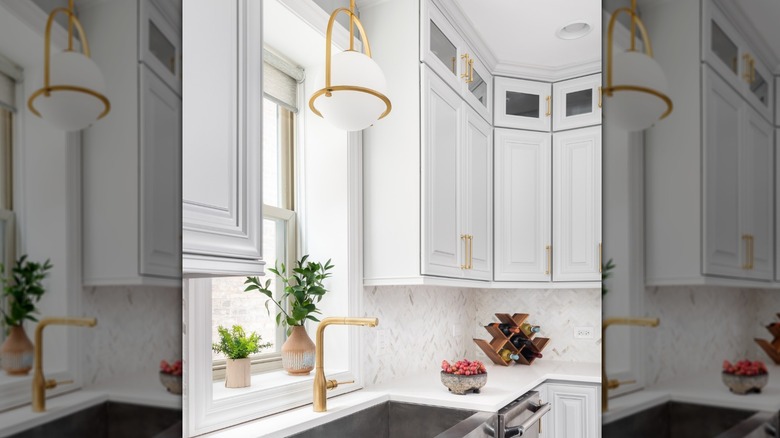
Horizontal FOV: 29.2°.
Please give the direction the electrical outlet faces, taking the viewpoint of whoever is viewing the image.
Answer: facing the viewer

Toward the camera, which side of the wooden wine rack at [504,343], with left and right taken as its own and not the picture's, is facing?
front

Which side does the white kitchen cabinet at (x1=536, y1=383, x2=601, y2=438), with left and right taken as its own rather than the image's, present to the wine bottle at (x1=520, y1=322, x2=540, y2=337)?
back

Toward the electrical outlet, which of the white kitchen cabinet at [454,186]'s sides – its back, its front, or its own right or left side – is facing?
left

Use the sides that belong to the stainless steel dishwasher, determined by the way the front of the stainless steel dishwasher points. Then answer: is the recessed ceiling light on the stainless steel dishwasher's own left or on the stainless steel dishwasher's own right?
on the stainless steel dishwasher's own left

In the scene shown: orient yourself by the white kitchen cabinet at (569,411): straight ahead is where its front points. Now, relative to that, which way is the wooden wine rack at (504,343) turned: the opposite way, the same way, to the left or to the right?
the same way

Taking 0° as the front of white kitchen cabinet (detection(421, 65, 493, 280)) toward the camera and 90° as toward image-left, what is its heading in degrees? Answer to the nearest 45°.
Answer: approximately 315°
